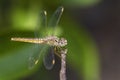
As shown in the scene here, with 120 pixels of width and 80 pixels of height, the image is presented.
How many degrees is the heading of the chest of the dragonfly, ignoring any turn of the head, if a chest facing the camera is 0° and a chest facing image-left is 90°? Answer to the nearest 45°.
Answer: approximately 270°
